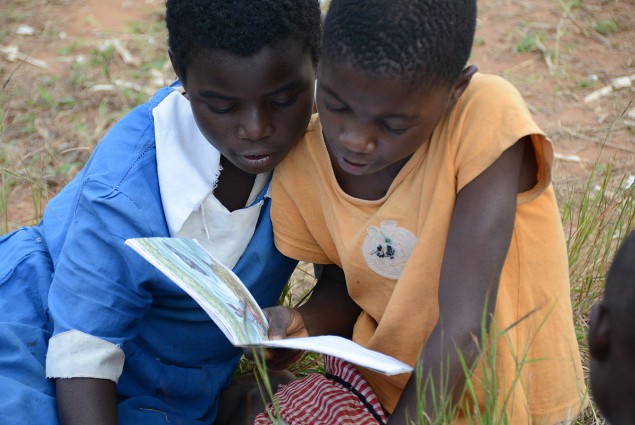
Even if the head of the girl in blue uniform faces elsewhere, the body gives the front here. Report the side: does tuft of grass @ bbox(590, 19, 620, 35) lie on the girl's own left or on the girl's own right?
on the girl's own left

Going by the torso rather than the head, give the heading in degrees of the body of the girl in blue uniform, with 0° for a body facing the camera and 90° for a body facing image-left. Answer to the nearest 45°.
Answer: approximately 315°
